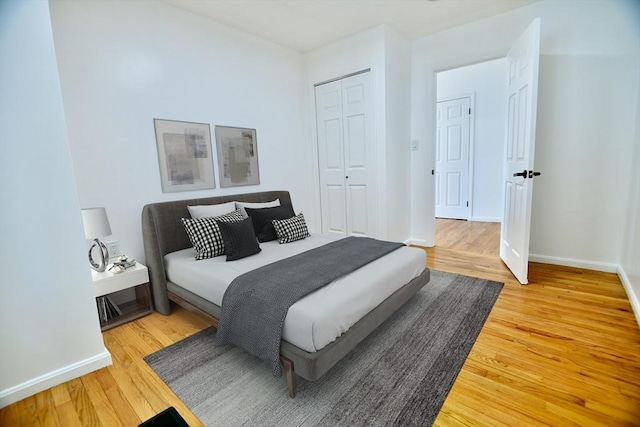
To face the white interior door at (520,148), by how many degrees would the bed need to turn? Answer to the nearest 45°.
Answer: approximately 45° to its left

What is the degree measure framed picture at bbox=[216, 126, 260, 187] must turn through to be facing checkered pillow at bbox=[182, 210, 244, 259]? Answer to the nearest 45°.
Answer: approximately 45° to its right

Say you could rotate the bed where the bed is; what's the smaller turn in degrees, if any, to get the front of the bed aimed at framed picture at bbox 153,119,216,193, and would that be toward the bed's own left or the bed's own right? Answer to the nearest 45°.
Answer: approximately 180°

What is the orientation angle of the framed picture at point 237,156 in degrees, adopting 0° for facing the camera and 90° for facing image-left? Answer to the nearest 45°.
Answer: approximately 315°

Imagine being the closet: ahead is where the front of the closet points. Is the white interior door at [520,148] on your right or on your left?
on your left

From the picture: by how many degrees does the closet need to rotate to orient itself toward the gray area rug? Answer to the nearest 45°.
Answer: approximately 45° to its left
